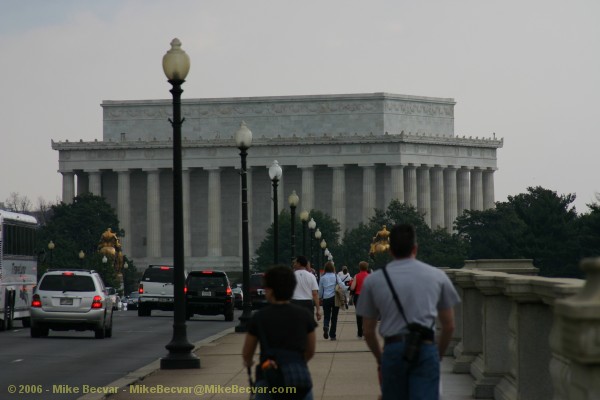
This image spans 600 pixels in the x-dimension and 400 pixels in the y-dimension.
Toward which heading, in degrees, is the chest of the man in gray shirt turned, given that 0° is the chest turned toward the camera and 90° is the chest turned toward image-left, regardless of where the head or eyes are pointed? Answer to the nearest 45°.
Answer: approximately 180°

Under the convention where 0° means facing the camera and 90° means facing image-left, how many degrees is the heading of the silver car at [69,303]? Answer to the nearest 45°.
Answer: approximately 180°

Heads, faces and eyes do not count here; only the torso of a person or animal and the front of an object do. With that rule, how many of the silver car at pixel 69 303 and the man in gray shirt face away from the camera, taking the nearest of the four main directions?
2

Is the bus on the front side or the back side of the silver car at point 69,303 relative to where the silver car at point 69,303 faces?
on the front side

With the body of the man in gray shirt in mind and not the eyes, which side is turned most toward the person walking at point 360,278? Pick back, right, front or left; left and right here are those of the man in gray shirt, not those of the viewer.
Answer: front

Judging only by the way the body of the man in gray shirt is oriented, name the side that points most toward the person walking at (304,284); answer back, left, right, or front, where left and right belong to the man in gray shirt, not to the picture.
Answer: front

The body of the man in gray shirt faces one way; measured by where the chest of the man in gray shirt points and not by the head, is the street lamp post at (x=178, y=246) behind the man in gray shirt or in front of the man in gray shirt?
in front

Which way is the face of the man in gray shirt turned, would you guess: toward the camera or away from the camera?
away from the camera

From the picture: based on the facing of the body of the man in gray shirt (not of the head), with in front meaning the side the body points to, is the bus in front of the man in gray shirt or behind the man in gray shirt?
in front
